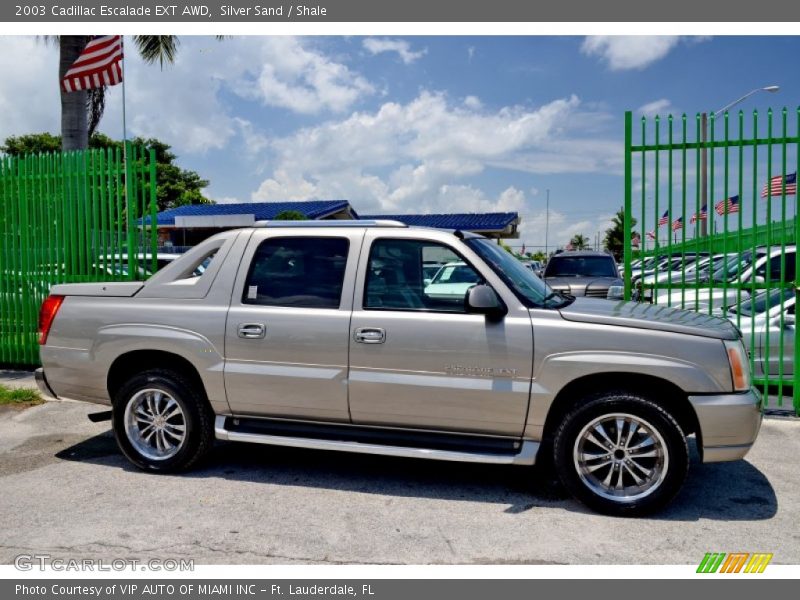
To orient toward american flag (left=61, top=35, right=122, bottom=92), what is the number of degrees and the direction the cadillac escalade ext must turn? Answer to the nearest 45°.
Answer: approximately 135° to its left

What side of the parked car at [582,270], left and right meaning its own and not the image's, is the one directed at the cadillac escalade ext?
front

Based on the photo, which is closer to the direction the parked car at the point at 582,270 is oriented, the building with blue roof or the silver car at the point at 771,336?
the silver car

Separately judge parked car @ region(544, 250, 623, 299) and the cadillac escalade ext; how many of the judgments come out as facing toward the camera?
1

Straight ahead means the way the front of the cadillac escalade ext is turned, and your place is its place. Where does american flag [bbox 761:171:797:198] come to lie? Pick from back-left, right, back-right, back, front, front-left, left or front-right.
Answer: front-left

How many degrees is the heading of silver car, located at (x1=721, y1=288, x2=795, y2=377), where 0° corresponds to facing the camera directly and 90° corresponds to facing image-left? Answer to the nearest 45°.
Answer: approximately 45°

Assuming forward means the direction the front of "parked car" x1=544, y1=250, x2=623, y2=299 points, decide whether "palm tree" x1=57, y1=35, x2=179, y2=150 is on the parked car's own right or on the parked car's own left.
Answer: on the parked car's own right

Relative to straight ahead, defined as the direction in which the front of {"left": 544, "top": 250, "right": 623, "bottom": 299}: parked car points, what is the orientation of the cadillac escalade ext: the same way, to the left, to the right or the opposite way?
to the left

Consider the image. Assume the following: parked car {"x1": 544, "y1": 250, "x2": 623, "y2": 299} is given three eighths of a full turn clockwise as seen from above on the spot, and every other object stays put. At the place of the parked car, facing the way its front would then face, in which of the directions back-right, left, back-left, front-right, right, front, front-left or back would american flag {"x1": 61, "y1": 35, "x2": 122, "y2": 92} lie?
left

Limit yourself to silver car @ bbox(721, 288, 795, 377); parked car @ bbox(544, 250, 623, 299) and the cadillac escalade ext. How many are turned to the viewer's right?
1

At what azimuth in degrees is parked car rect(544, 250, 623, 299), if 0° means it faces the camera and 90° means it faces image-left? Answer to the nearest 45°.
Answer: approximately 0°

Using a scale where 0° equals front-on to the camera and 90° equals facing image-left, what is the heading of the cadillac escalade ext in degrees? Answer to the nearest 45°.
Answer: approximately 270°
